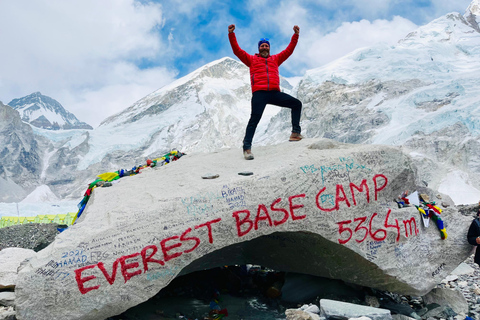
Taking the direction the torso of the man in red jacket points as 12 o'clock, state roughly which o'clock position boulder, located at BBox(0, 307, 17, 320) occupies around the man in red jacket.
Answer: The boulder is roughly at 2 o'clock from the man in red jacket.

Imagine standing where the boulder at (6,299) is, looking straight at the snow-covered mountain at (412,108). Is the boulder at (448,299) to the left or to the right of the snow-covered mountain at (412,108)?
right

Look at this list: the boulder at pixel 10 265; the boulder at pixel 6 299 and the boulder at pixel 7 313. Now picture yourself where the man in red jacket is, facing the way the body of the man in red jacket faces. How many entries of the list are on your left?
0

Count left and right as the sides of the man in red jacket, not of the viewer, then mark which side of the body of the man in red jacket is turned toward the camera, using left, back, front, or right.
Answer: front

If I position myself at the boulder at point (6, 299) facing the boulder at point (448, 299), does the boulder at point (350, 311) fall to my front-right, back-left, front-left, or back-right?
front-right

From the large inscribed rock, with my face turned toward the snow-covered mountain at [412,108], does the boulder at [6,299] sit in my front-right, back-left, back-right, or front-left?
back-left
